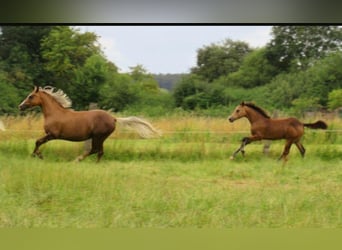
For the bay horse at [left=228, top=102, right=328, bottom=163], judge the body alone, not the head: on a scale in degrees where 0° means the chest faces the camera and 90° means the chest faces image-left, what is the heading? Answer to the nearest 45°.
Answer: approximately 90°

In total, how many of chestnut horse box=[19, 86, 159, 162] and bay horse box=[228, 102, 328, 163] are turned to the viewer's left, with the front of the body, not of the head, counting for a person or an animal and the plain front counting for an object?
2

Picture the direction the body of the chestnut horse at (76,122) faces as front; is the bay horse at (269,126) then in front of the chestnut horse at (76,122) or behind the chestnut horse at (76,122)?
behind

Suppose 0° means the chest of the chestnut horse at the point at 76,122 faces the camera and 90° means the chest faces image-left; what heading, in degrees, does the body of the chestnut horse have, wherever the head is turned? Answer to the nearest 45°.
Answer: approximately 90°

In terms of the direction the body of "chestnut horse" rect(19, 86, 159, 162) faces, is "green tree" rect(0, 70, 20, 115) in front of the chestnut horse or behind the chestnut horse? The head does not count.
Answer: in front

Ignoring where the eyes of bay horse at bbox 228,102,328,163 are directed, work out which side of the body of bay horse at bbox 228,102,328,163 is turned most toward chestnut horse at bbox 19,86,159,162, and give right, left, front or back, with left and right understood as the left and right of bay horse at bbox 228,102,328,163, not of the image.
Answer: front

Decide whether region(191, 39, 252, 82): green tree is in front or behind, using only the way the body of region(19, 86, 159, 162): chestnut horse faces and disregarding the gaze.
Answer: behind
